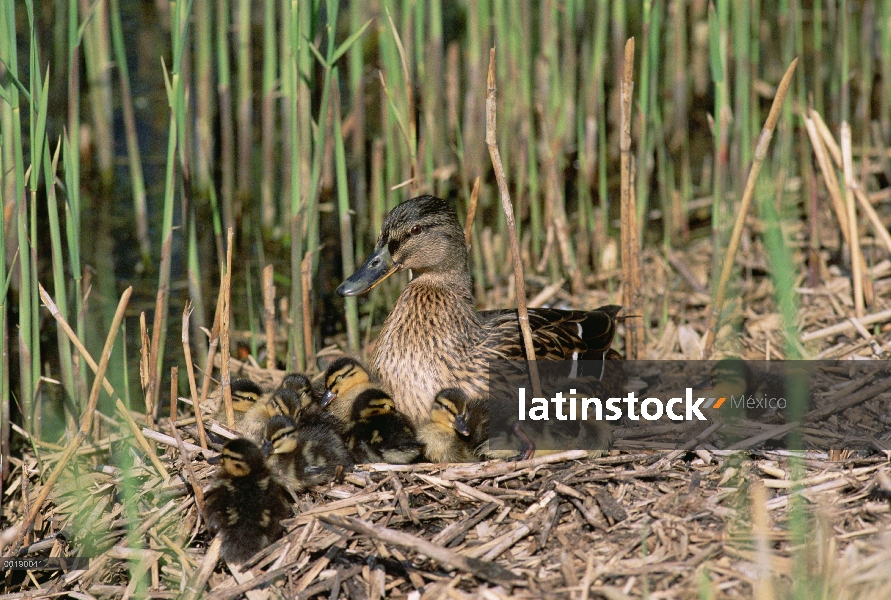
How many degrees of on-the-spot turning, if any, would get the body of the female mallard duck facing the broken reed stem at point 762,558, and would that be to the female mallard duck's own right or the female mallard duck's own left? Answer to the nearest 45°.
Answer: approximately 90° to the female mallard duck's own left

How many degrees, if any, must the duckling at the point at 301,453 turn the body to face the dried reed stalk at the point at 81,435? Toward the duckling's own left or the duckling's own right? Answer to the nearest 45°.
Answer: approximately 45° to the duckling's own right

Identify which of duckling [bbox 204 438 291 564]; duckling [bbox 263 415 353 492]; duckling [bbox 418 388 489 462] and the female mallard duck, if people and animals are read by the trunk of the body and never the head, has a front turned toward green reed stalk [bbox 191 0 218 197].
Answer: duckling [bbox 204 438 291 564]

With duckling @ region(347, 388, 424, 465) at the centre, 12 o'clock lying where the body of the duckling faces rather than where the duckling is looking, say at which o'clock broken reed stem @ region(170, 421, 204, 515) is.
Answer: The broken reed stem is roughly at 11 o'clock from the duckling.

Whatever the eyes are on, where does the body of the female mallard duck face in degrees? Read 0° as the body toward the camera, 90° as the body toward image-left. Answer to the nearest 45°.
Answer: approximately 45°

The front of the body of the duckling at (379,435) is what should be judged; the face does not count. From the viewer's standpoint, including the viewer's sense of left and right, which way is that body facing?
facing to the left of the viewer

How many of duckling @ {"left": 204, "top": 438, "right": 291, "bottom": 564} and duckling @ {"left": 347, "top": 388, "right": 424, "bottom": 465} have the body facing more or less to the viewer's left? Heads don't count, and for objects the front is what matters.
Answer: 1

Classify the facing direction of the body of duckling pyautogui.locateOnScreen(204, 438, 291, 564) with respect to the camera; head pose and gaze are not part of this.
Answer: away from the camera

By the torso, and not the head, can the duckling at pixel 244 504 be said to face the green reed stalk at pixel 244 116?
yes

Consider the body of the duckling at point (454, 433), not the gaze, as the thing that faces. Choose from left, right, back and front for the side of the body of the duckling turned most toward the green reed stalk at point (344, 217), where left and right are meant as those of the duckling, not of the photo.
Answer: right
